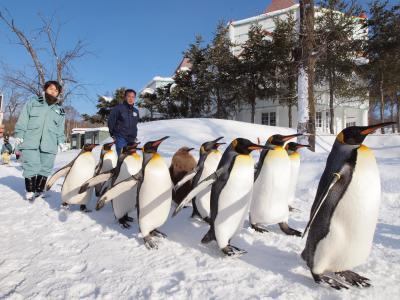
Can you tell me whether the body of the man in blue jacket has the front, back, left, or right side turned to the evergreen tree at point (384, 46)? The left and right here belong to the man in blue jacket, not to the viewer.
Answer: left

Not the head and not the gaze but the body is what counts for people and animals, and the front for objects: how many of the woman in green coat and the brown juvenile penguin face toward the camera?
1

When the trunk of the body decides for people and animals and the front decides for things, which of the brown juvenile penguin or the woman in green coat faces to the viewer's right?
the brown juvenile penguin

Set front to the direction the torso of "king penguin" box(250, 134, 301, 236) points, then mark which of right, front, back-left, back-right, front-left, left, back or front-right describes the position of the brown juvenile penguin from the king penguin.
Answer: back

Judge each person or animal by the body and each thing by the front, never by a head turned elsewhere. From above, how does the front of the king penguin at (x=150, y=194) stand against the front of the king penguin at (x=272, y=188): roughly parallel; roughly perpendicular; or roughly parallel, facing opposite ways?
roughly parallel

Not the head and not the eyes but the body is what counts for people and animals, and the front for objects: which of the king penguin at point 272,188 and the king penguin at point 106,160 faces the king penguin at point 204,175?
the king penguin at point 106,160

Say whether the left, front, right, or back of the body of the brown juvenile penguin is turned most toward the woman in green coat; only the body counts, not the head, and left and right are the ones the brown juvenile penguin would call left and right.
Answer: back

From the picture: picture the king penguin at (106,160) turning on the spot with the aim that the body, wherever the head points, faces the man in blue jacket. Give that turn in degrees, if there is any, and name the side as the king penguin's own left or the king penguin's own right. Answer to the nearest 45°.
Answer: approximately 135° to the king penguin's own left

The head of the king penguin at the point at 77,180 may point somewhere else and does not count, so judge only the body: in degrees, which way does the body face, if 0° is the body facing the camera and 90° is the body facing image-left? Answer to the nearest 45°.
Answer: approximately 315°

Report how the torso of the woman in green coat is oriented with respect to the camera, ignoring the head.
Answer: toward the camera
